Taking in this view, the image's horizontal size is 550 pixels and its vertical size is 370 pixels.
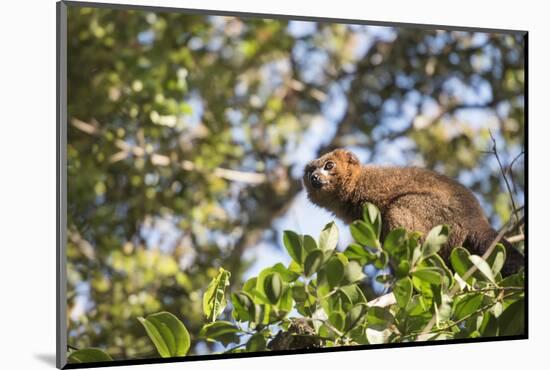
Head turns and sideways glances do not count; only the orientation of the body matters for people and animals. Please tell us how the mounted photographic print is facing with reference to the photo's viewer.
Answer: facing the viewer and to the right of the viewer
